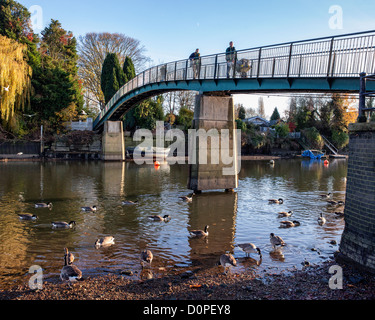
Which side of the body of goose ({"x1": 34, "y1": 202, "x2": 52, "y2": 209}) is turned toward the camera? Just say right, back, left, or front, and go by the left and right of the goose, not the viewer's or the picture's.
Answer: right

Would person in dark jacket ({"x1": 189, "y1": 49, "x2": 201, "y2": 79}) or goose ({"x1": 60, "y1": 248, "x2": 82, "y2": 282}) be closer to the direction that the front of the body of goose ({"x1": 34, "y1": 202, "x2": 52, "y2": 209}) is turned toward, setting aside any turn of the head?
the person in dark jacket

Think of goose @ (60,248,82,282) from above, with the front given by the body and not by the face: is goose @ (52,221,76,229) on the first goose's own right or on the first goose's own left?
on the first goose's own right
